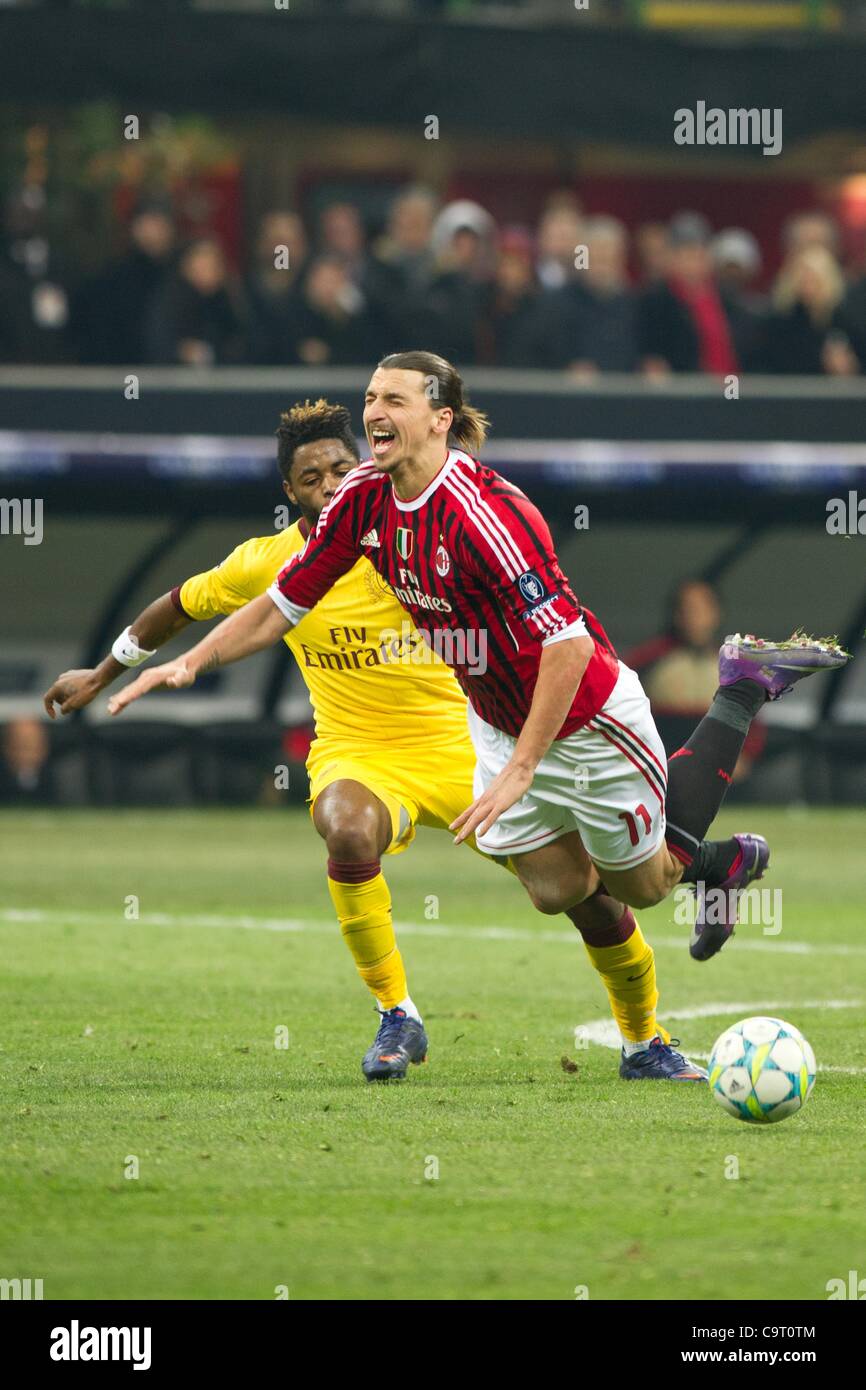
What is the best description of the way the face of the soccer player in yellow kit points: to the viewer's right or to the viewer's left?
to the viewer's right

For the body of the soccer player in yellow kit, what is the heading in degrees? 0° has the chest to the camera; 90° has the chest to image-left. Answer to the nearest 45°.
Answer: approximately 0°

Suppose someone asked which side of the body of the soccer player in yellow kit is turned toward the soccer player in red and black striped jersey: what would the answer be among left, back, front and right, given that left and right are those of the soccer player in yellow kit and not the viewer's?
front
